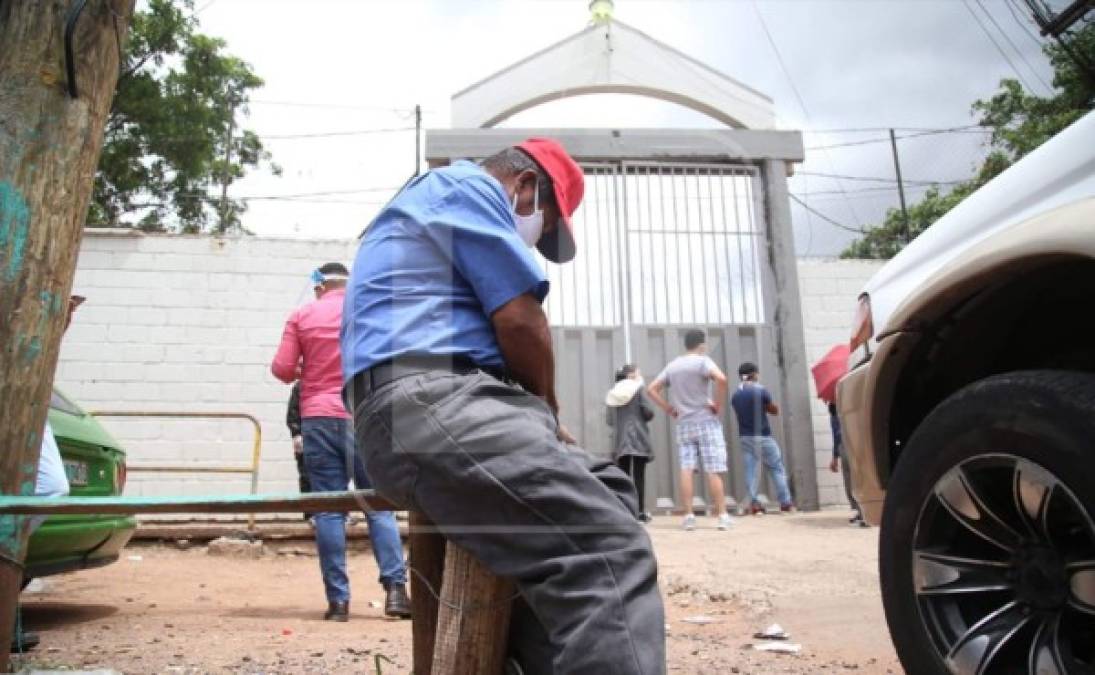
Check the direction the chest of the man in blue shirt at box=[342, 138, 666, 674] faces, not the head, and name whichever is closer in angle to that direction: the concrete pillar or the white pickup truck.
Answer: the white pickup truck

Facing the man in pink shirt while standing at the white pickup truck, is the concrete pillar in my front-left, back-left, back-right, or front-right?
front-right

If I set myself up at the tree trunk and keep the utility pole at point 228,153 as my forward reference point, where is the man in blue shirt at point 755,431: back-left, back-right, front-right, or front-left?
front-right

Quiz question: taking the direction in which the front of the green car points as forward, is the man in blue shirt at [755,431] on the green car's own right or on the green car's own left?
on the green car's own right

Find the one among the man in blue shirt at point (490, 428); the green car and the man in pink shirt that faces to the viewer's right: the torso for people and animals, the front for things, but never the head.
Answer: the man in blue shirt

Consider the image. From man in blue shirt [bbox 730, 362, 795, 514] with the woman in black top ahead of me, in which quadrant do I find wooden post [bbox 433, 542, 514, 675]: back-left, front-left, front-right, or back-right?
front-left

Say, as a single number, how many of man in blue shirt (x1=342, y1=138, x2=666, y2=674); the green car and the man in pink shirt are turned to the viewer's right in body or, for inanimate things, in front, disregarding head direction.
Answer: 1

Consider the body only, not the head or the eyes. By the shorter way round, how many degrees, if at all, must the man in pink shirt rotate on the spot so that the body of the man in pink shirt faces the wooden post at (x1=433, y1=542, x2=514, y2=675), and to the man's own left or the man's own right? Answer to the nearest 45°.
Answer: approximately 180°

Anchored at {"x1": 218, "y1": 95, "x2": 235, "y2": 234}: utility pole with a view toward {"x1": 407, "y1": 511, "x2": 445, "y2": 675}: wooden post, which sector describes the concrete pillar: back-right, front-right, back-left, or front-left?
front-left

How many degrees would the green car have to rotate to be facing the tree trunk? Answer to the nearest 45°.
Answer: approximately 135° to its left

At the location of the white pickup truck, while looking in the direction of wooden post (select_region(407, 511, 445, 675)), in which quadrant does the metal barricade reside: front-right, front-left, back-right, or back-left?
front-right

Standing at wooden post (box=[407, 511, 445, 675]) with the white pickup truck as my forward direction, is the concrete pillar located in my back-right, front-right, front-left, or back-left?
front-left

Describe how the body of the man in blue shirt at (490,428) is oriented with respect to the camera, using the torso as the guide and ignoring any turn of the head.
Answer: to the viewer's right
